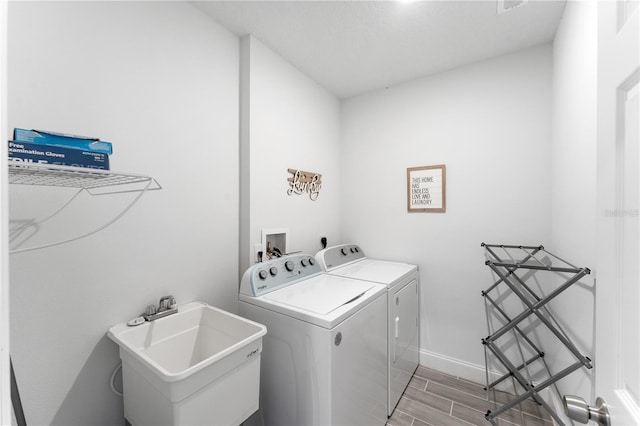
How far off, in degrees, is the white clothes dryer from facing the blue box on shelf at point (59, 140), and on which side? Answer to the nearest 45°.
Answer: approximately 90° to its right

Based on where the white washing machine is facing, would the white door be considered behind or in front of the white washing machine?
in front

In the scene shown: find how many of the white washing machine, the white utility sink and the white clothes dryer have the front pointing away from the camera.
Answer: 0

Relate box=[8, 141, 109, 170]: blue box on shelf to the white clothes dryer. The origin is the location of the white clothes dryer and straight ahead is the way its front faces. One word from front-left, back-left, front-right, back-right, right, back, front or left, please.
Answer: right

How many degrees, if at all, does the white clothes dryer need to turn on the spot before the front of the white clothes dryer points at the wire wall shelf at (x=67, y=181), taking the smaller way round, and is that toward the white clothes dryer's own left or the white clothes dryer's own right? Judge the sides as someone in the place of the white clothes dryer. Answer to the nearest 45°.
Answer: approximately 90° to the white clothes dryer's own right

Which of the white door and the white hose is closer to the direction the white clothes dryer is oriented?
the white door

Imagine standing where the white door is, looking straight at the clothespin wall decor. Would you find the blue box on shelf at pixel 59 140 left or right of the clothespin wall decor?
left

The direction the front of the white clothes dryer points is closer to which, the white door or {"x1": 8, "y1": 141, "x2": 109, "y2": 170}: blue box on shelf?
the white door

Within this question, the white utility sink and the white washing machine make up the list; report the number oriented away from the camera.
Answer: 0

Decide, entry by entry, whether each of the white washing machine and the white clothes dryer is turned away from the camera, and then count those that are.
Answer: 0

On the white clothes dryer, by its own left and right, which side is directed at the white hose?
right

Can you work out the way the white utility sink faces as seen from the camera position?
facing the viewer and to the right of the viewer
